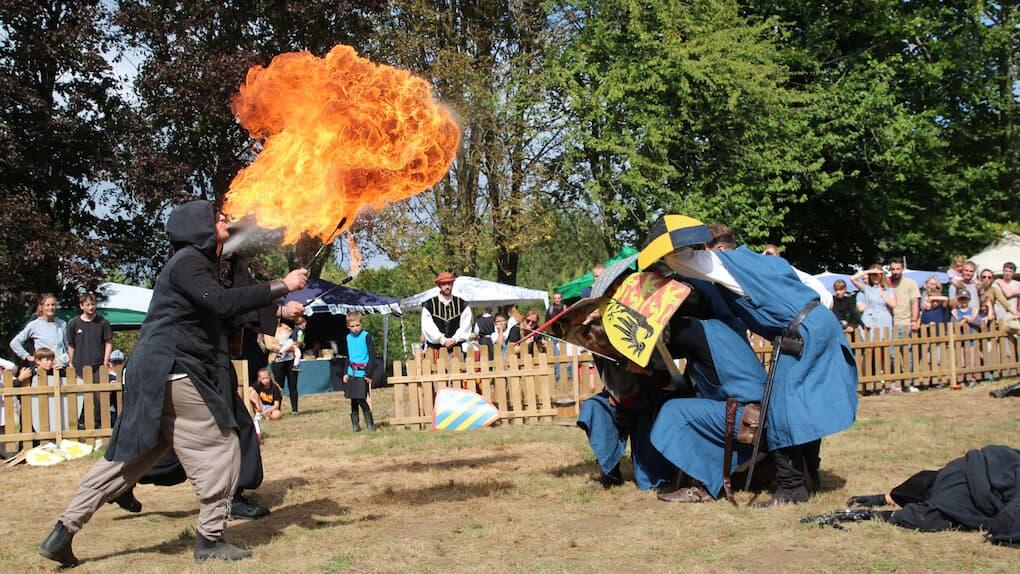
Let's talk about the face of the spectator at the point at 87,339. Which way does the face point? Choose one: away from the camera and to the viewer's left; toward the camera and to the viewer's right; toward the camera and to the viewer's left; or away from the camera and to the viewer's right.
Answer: toward the camera and to the viewer's right

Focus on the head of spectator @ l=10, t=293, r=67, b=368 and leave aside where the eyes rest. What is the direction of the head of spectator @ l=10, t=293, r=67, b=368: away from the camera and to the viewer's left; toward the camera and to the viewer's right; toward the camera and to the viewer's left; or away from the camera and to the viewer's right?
toward the camera and to the viewer's right

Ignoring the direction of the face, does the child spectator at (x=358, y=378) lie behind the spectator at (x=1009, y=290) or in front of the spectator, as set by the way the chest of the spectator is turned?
in front

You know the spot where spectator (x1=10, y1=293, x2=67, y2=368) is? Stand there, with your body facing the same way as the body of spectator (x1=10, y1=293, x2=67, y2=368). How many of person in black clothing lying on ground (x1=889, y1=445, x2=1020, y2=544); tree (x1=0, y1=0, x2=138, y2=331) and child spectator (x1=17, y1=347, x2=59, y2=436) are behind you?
1

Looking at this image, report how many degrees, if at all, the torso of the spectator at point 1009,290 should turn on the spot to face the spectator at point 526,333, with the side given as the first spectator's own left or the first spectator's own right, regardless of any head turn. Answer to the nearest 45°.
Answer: approximately 45° to the first spectator's own right

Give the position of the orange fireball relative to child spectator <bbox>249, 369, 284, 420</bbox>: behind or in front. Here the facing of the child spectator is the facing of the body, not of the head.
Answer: in front

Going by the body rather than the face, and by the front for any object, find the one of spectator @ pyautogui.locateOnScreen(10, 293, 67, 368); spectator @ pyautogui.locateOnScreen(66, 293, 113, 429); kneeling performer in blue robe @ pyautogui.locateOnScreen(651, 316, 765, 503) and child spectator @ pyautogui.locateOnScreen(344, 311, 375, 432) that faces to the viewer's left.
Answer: the kneeling performer in blue robe

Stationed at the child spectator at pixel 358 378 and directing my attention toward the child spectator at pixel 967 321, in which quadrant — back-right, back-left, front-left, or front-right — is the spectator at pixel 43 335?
back-left

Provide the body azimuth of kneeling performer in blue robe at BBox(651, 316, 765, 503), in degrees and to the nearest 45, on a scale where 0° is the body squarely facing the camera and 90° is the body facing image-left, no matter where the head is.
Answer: approximately 90°

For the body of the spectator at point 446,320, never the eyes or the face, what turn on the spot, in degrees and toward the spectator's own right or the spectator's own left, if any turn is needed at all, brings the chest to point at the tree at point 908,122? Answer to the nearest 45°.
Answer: approximately 135° to the spectator's own left

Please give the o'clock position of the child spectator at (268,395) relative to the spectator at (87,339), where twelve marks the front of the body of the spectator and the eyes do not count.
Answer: The child spectator is roughly at 8 o'clock from the spectator.

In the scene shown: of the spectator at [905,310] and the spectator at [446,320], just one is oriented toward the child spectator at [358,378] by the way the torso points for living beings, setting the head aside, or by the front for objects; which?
the spectator at [905,310]
